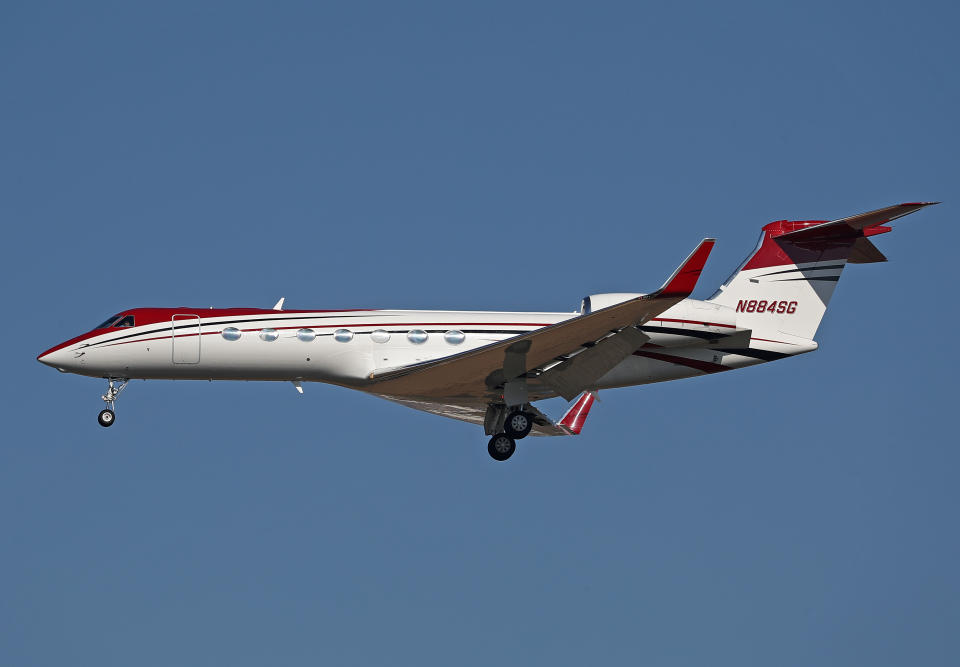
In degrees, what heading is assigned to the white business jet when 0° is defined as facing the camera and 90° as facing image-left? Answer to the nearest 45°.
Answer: approximately 90°
